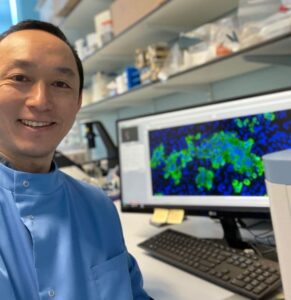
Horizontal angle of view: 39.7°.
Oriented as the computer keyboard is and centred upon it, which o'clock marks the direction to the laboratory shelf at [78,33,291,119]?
The laboratory shelf is roughly at 5 o'clock from the computer keyboard.

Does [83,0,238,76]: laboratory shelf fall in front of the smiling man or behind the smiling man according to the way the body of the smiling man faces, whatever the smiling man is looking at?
behind

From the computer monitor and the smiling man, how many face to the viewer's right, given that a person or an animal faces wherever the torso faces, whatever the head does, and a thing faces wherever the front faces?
0

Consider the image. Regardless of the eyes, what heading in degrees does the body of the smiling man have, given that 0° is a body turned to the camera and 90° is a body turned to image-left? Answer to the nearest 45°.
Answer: approximately 0°

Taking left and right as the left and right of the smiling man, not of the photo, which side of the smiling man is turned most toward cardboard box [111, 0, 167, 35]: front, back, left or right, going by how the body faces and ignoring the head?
back

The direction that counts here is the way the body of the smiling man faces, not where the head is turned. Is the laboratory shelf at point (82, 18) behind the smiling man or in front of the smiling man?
behind

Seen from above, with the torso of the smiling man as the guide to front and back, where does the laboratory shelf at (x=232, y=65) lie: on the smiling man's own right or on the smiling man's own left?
on the smiling man's own left

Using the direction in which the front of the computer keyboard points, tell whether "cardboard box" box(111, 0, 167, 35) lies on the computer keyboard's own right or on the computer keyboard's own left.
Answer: on the computer keyboard's own right
